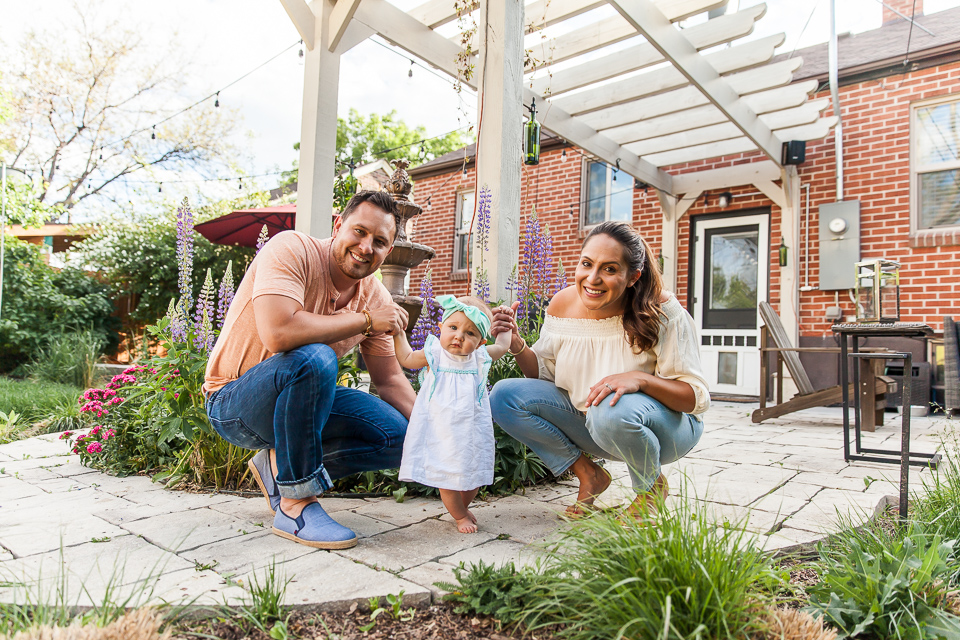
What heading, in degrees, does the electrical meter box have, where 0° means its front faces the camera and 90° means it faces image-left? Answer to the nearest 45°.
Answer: approximately 45°

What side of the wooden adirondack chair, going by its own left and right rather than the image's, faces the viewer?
right

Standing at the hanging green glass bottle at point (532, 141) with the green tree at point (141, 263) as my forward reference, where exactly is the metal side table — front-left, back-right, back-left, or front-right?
back-right

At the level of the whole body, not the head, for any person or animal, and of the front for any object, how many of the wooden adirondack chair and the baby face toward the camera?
1

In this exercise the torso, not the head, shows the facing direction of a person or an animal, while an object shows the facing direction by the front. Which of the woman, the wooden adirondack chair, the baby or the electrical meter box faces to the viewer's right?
the wooden adirondack chair

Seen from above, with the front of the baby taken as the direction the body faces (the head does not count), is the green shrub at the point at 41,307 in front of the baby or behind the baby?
behind
